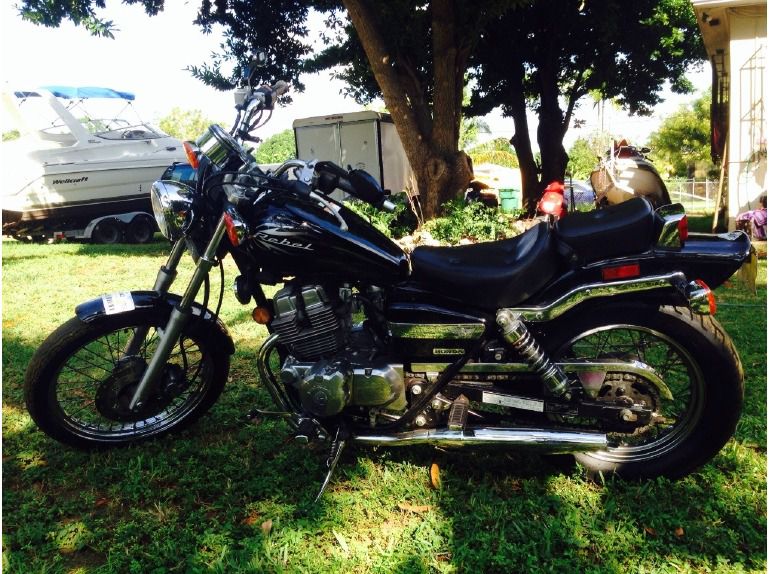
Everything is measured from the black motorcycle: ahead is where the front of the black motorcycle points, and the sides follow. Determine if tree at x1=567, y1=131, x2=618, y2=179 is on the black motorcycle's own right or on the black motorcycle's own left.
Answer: on the black motorcycle's own right

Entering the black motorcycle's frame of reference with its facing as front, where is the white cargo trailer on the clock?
The white cargo trailer is roughly at 3 o'clock from the black motorcycle.

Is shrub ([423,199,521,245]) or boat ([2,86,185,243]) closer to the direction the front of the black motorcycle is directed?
the boat

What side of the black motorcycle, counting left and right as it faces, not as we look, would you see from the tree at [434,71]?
right

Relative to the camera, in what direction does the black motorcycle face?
facing to the left of the viewer

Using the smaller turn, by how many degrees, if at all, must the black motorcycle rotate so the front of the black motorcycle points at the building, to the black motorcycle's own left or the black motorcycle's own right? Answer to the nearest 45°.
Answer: approximately 135° to the black motorcycle's own right

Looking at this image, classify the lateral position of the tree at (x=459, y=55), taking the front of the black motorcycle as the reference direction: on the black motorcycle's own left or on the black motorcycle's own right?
on the black motorcycle's own right

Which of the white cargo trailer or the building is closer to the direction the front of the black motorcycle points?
the white cargo trailer

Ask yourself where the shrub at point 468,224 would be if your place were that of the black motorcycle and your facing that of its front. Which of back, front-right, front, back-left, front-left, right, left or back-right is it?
right

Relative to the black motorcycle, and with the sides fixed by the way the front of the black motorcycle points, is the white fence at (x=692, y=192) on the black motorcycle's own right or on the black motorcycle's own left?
on the black motorcycle's own right
